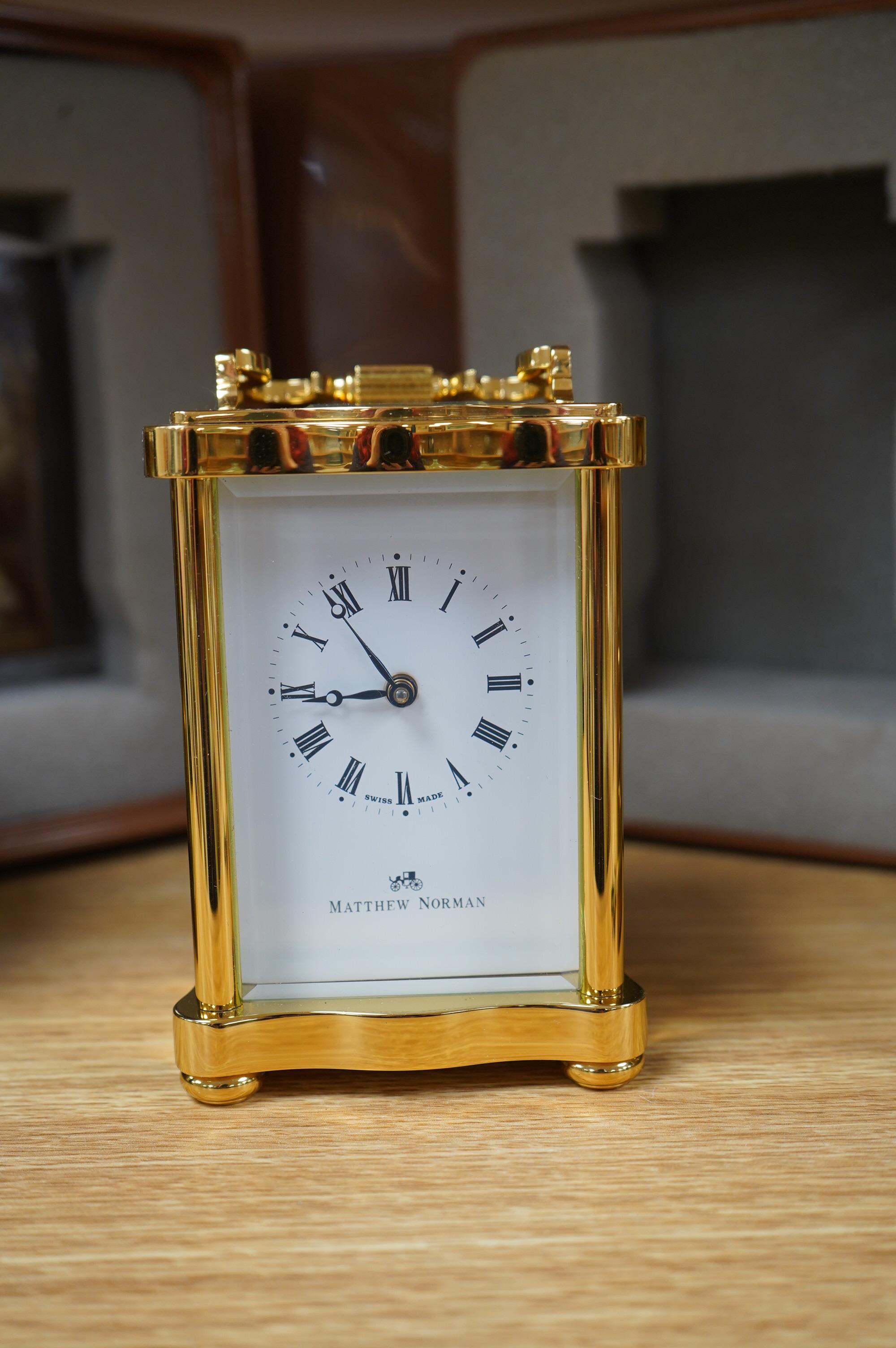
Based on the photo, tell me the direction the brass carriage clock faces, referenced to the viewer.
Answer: facing the viewer
